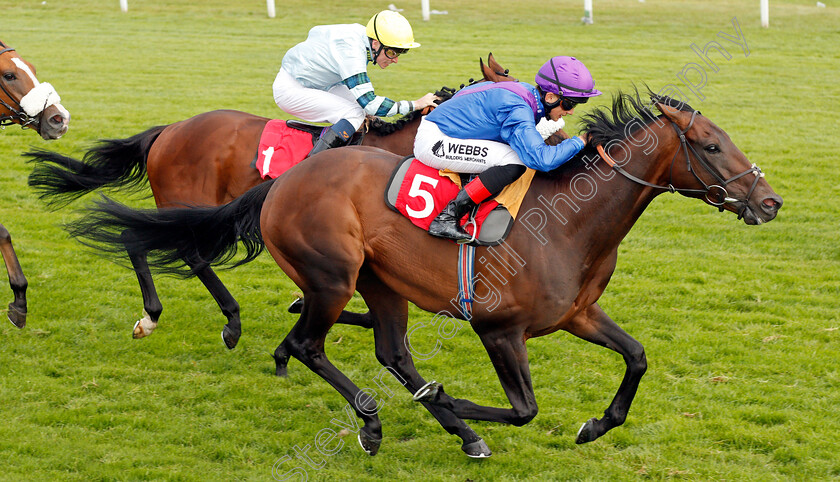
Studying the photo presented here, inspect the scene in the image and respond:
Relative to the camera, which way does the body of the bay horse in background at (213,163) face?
to the viewer's right

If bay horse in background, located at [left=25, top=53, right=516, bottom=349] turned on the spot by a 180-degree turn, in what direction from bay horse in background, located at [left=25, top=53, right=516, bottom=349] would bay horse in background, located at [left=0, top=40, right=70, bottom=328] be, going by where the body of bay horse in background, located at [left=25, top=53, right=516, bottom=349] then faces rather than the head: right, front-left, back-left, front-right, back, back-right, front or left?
front

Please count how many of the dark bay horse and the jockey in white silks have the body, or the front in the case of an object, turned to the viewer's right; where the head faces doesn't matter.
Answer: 2

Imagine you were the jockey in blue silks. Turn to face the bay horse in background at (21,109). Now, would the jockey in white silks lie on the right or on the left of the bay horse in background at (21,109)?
right

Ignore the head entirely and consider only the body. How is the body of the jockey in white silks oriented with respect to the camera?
to the viewer's right

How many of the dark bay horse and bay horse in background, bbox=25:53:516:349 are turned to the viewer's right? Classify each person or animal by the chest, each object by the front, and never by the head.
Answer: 2

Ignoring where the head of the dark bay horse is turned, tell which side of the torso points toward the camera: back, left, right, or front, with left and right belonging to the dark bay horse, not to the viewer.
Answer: right

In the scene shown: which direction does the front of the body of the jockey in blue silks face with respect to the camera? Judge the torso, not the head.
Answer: to the viewer's right

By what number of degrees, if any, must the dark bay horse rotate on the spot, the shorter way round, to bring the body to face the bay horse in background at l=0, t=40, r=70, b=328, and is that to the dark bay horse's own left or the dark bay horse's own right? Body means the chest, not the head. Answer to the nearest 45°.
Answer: approximately 135° to the dark bay horse's own left
